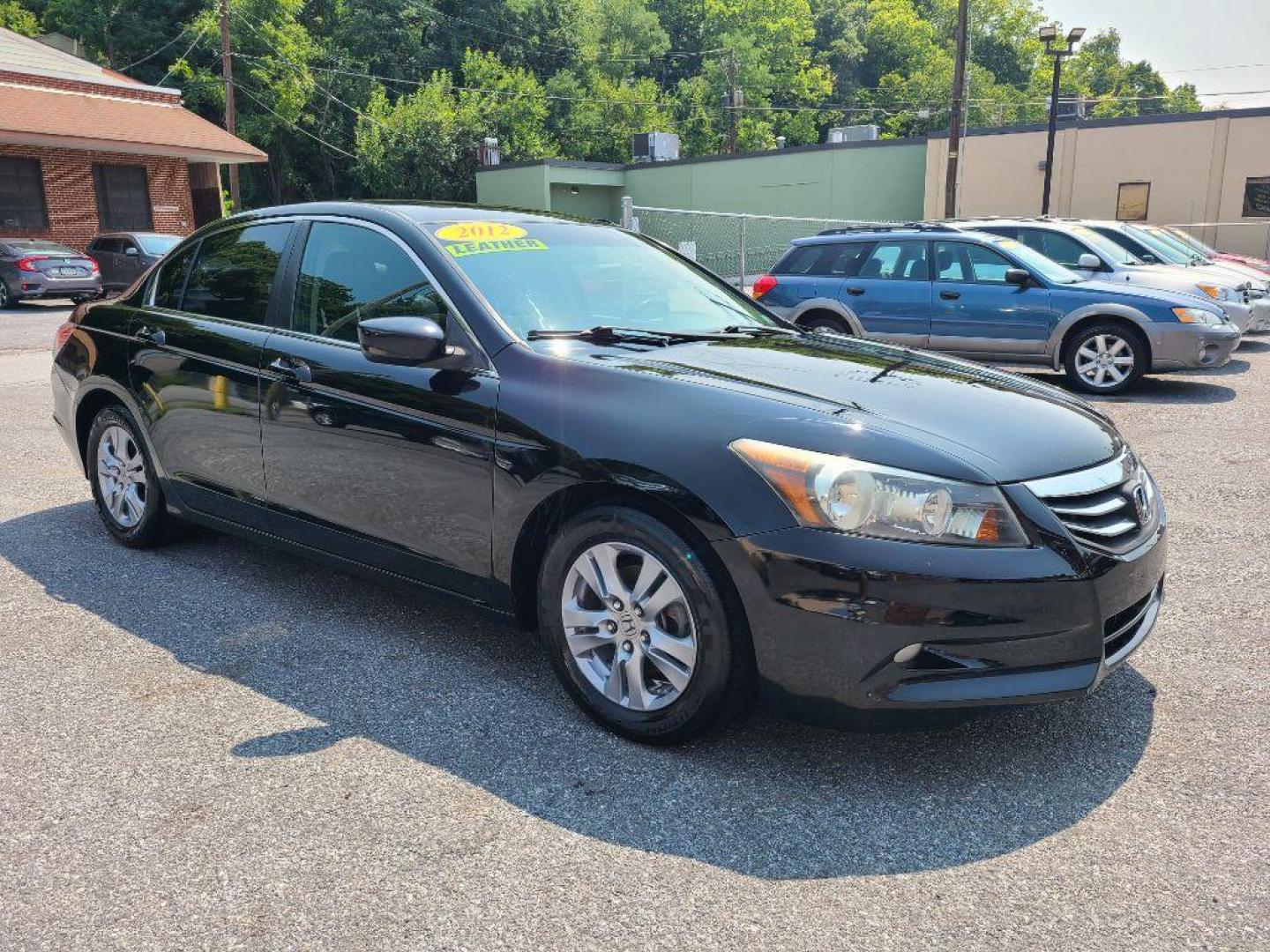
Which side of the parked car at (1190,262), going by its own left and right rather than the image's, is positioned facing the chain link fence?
back

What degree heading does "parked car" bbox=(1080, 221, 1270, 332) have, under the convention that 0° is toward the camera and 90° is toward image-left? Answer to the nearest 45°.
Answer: approximately 315°

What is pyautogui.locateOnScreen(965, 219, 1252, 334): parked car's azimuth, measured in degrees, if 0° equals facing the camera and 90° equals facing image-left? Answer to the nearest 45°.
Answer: approximately 315°

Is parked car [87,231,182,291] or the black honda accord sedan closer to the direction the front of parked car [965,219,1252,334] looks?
the black honda accord sedan

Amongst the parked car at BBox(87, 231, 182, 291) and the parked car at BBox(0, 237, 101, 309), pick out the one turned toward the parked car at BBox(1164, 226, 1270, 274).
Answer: the parked car at BBox(87, 231, 182, 291)

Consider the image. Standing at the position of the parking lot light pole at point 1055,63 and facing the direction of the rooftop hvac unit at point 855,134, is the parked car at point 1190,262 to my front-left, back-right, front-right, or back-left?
back-left

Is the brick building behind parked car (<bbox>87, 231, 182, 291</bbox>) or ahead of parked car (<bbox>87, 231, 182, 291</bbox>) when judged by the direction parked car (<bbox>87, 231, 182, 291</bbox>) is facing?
behind

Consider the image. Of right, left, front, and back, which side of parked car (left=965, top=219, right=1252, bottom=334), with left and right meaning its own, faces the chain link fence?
back

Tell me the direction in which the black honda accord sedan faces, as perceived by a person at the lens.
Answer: facing the viewer and to the right of the viewer

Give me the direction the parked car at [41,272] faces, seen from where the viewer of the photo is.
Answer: facing away from the viewer and to the left of the viewer

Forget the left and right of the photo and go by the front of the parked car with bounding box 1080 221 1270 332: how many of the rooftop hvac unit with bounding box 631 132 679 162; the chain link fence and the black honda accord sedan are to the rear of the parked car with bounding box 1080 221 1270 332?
2

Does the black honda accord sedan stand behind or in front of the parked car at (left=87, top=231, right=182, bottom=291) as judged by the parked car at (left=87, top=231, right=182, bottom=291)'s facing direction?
in front
